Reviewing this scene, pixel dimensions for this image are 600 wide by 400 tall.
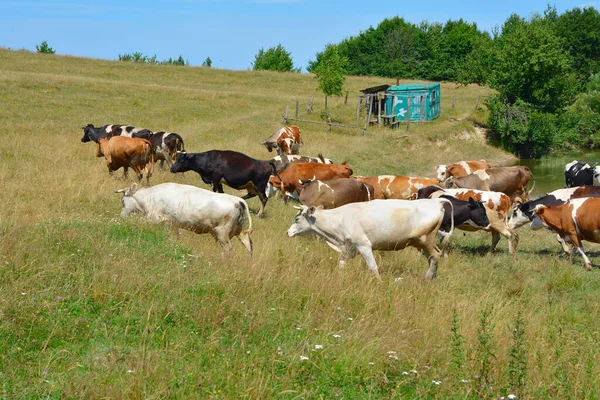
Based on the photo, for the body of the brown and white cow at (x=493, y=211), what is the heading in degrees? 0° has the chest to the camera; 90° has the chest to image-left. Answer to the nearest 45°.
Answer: approximately 90°

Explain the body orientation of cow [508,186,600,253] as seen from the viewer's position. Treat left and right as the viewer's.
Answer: facing to the left of the viewer

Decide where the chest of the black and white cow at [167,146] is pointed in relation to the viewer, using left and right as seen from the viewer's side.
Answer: facing away from the viewer and to the left of the viewer

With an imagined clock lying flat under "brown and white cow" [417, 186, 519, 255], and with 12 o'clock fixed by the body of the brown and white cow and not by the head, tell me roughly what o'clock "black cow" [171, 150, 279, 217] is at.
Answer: The black cow is roughly at 12 o'clock from the brown and white cow.

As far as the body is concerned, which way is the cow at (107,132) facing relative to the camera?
to the viewer's left

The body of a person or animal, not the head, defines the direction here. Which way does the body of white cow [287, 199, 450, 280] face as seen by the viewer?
to the viewer's left

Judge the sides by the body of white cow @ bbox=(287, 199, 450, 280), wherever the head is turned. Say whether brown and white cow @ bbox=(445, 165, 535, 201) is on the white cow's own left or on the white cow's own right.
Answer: on the white cow's own right

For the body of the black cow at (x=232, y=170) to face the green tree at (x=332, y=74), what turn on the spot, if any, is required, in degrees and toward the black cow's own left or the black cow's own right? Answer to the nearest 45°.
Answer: approximately 90° to the black cow's own right

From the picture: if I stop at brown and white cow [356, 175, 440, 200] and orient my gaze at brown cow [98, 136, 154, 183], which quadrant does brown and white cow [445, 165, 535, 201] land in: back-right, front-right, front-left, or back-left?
back-right
